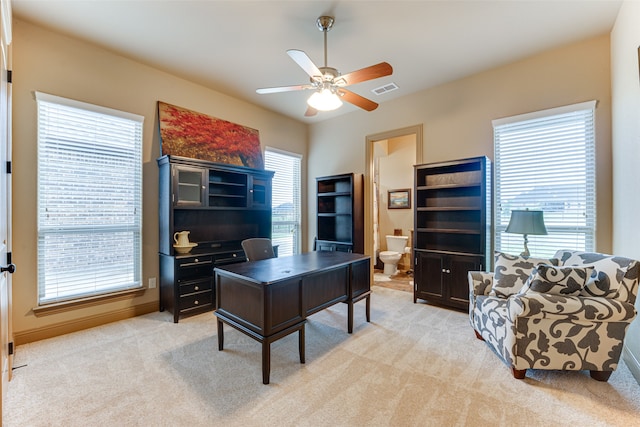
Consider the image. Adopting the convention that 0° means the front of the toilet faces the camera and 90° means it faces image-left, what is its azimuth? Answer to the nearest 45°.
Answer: approximately 45°

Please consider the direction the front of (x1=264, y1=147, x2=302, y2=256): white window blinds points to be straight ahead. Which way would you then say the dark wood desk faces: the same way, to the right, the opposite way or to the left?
the opposite way

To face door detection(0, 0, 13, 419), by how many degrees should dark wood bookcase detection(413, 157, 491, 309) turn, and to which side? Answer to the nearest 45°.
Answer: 0° — it already faces it

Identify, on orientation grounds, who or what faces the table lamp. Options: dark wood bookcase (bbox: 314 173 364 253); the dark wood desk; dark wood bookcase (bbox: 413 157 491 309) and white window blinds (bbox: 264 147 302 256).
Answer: the white window blinds

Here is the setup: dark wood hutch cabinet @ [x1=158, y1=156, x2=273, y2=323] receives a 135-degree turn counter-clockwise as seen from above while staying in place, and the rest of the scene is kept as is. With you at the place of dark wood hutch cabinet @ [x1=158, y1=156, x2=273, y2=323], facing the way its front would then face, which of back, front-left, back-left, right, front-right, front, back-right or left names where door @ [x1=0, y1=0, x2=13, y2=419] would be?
back-left

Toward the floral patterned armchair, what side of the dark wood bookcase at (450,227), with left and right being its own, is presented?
left

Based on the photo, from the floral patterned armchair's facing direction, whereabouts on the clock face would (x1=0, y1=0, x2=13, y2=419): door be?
The door is roughly at 12 o'clock from the floral patterned armchair.

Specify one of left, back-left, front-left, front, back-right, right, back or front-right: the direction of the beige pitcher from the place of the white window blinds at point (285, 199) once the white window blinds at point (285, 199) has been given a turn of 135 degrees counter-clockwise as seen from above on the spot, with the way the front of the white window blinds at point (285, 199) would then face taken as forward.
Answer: back-left

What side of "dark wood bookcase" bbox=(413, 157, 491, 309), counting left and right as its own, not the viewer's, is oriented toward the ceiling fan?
front

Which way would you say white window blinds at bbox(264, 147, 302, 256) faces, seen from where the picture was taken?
facing the viewer and to the right of the viewer

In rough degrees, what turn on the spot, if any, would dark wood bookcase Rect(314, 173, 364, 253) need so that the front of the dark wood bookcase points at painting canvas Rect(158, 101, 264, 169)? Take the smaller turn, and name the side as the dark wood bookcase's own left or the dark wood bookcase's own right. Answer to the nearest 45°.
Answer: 0° — it already faces it

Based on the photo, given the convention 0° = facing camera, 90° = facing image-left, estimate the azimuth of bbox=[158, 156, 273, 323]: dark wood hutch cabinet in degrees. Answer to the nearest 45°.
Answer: approximately 315°

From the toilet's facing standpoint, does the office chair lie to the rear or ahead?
ahead

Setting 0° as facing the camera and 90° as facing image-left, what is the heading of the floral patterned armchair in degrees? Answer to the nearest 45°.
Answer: approximately 45°

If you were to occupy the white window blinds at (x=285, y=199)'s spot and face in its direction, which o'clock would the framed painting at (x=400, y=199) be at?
The framed painting is roughly at 10 o'clock from the white window blinds.

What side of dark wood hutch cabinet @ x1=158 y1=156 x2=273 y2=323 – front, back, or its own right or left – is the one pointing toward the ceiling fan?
front
